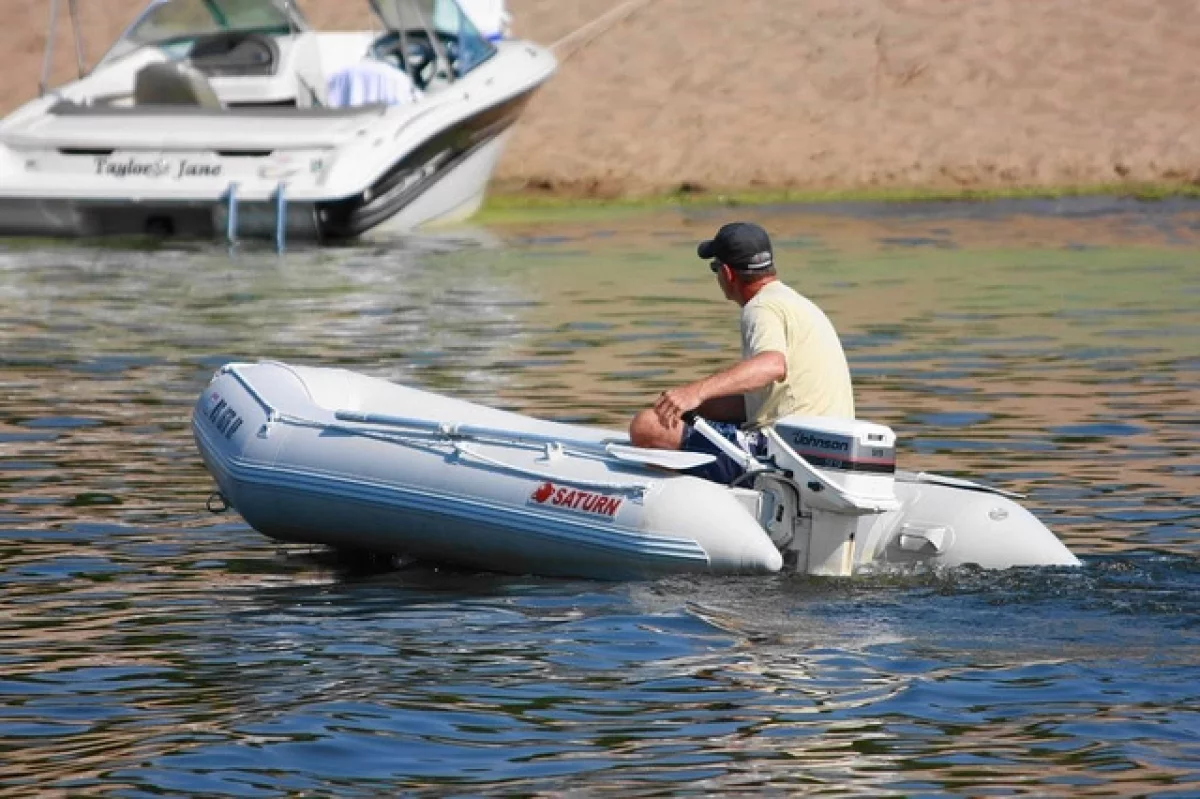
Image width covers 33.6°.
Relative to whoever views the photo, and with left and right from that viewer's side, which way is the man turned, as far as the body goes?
facing away from the viewer and to the left of the viewer

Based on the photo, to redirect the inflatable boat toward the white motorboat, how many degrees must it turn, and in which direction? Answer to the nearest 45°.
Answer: approximately 45° to its right

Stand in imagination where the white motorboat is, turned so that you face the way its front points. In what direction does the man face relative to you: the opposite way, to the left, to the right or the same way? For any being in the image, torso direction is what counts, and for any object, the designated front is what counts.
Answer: to the left

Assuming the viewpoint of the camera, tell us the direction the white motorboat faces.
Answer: facing away from the viewer and to the right of the viewer

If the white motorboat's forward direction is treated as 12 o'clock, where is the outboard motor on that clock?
The outboard motor is roughly at 4 o'clock from the white motorboat.

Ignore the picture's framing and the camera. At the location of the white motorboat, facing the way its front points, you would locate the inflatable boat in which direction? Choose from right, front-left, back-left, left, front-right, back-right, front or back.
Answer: back-right

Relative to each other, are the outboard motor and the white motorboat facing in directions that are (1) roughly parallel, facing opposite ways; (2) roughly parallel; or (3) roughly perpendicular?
roughly perpendicular

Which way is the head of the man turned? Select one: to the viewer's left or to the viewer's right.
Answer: to the viewer's left

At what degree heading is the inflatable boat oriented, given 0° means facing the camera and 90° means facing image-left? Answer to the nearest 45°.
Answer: approximately 135°

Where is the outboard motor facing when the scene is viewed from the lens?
facing away from the viewer and to the left of the viewer
